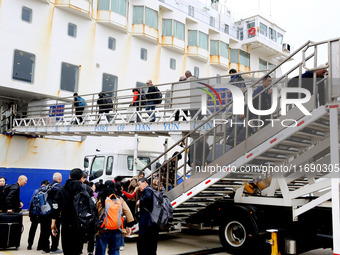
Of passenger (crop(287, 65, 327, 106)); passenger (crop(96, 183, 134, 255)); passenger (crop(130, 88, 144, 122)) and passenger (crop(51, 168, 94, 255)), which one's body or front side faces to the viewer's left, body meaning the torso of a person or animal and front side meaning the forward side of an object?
passenger (crop(130, 88, 144, 122))

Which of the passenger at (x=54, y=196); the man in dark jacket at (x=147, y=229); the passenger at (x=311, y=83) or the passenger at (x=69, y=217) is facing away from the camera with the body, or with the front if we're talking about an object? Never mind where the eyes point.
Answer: the passenger at (x=69, y=217)

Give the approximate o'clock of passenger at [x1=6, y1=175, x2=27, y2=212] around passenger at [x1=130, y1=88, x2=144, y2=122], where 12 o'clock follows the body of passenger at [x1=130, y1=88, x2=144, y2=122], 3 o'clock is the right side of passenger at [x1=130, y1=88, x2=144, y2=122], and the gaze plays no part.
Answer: passenger at [x1=6, y1=175, x2=27, y2=212] is roughly at 10 o'clock from passenger at [x1=130, y1=88, x2=144, y2=122].

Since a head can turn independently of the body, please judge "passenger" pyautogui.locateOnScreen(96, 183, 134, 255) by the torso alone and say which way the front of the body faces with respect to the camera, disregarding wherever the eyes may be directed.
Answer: away from the camera

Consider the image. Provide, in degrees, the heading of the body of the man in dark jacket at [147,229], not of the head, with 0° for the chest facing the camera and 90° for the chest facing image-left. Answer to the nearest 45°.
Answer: approximately 90°

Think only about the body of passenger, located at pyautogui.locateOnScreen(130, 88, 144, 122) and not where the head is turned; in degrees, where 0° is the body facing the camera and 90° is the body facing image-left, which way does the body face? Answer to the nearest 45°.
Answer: approximately 90°

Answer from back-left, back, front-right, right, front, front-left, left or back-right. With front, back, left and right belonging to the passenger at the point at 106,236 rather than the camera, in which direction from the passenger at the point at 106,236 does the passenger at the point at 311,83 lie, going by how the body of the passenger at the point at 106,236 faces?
right

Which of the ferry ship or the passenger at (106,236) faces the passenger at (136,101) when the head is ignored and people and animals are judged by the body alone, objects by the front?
the passenger at (106,236)
